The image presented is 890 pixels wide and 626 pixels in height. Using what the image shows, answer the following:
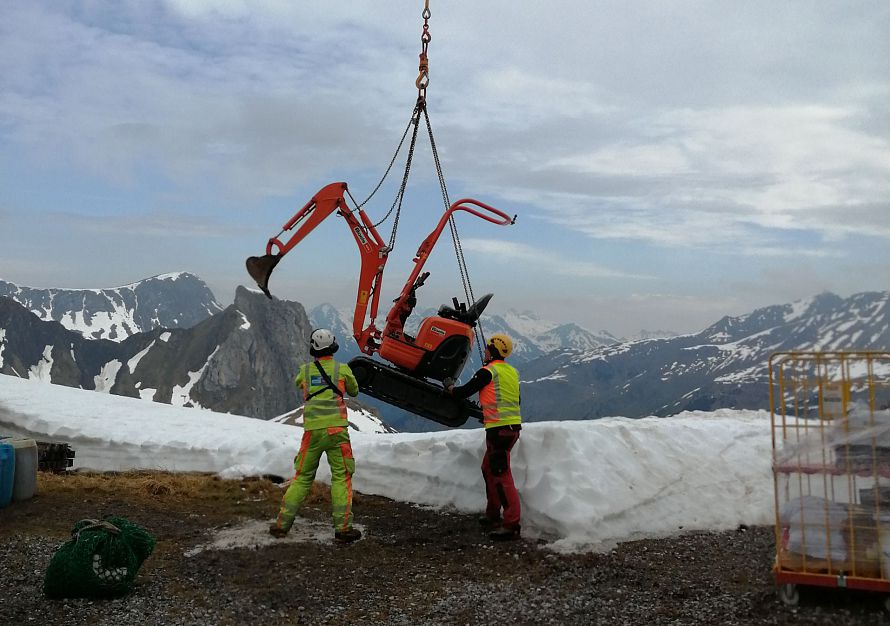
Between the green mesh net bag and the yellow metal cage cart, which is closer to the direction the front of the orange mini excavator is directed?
the green mesh net bag

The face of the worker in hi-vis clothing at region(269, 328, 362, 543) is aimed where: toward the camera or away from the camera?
away from the camera

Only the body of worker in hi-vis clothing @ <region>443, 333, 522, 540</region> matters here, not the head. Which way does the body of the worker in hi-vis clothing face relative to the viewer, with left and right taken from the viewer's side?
facing away from the viewer and to the left of the viewer

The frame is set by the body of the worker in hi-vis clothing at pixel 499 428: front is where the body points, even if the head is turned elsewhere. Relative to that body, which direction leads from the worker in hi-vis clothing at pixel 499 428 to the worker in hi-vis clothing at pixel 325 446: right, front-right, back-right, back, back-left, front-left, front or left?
front-left

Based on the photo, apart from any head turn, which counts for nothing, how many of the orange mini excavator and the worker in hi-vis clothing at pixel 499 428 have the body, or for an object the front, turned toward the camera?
0

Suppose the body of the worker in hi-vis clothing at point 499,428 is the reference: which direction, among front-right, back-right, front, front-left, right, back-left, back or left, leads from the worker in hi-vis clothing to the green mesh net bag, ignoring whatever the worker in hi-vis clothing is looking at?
left

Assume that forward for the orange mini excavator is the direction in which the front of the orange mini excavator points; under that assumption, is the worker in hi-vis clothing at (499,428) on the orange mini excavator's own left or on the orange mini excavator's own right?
on the orange mini excavator's own left

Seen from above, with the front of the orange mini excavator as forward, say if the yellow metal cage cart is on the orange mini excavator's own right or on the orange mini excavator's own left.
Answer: on the orange mini excavator's own left

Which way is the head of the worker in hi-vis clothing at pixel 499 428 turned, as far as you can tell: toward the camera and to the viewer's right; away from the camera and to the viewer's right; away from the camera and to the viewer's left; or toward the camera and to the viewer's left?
away from the camera and to the viewer's left

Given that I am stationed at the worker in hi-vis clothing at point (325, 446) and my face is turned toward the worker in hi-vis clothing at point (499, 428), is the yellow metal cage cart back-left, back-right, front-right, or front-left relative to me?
front-right

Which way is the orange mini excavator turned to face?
to the viewer's left
